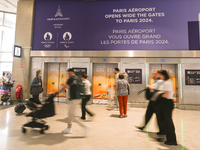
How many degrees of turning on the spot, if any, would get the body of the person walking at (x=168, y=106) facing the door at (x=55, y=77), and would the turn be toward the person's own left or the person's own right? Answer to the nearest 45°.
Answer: approximately 45° to the person's own right

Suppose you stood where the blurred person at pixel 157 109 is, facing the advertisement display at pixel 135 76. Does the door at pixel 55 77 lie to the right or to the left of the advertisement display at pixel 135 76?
left

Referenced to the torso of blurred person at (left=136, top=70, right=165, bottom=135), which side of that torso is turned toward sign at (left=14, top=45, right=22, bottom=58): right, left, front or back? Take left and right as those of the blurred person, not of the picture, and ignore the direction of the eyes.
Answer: front

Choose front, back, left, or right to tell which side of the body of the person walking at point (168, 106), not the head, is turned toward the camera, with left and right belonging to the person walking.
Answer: left

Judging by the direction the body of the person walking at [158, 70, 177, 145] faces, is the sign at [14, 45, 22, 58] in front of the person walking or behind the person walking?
in front

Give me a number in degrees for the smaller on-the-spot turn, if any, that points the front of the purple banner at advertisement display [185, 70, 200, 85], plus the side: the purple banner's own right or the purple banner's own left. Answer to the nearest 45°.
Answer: approximately 90° to the purple banner's own left

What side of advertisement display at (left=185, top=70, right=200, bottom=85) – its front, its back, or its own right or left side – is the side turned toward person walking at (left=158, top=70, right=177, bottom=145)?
front

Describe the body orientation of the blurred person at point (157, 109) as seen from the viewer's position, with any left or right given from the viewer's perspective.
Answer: facing to the left of the viewer

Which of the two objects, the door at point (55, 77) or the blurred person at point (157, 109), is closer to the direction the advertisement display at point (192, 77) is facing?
the blurred person

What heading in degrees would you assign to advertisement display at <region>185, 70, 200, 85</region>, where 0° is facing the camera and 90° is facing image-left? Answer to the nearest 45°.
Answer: approximately 0°

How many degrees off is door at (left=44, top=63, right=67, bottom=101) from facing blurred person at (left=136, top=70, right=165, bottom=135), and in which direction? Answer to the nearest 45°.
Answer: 0° — it already faces them

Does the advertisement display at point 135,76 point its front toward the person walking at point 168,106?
yes

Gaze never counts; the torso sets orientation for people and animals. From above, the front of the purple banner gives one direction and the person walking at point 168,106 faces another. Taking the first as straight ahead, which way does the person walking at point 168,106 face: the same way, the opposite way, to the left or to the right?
to the right

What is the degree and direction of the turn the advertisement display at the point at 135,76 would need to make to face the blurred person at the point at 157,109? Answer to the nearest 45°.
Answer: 0° — it already faces them
